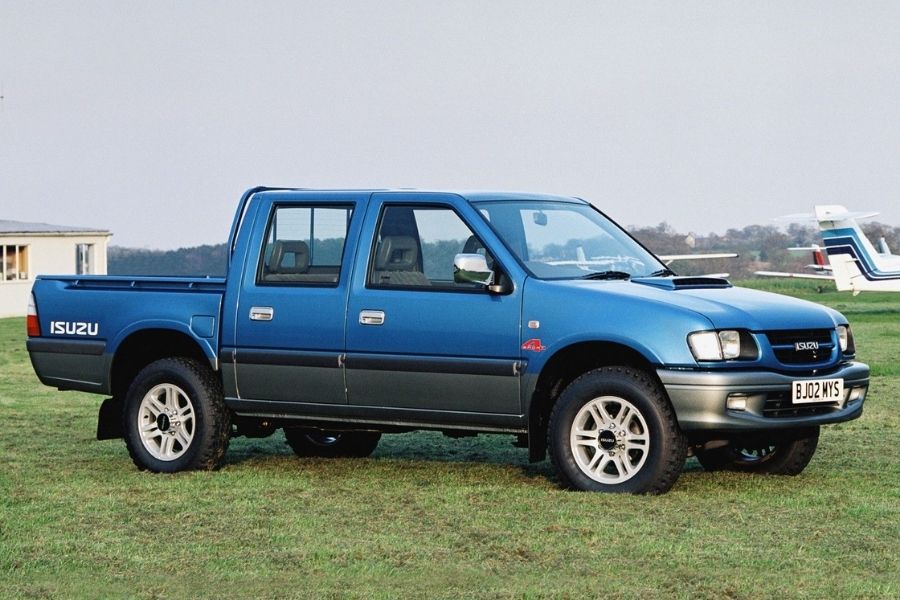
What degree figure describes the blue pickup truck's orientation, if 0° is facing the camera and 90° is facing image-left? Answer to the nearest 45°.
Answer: approximately 315°
